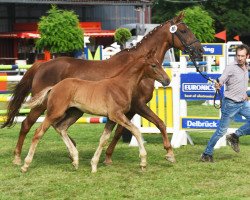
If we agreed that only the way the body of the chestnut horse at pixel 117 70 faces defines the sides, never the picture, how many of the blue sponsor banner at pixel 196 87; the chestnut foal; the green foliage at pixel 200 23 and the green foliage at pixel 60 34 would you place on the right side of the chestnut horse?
1

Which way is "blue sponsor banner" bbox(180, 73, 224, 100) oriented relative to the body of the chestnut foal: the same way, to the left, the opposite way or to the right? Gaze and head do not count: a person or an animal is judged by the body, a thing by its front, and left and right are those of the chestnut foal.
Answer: to the right

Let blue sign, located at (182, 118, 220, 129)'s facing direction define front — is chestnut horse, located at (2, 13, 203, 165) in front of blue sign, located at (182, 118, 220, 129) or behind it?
in front

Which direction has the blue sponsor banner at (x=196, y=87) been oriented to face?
toward the camera

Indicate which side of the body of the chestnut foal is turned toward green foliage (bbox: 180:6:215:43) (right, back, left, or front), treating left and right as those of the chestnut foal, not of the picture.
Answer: left

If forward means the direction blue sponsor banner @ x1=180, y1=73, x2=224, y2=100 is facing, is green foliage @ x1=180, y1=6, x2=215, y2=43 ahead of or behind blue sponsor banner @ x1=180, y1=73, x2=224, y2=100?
behind

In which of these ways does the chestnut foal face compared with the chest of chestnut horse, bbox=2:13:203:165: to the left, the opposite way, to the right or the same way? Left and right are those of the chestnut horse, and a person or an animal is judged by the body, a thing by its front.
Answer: the same way

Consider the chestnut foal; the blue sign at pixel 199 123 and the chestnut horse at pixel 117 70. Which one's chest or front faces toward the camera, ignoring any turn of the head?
the blue sign

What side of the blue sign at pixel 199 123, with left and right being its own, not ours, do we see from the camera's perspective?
front

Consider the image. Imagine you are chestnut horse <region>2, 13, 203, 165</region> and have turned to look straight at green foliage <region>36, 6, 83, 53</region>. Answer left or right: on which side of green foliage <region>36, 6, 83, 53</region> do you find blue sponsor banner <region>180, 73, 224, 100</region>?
right

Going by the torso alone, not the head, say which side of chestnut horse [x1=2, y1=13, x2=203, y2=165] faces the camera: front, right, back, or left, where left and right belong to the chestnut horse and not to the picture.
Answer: right

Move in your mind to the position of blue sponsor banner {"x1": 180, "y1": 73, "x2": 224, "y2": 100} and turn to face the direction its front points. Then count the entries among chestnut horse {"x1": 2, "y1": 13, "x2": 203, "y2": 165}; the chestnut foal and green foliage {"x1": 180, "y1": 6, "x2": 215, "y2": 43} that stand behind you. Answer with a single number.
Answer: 1

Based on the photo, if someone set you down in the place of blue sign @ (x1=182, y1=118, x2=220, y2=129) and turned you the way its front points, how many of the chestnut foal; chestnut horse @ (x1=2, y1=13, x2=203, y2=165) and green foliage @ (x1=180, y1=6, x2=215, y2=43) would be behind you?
1

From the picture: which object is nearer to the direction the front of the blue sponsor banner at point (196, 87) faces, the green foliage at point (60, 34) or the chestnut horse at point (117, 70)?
the chestnut horse

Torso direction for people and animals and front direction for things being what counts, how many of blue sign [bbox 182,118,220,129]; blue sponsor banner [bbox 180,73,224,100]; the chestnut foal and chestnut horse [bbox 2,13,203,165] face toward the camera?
2

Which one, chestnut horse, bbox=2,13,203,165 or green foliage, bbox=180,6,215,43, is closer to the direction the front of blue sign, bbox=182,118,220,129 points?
the chestnut horse

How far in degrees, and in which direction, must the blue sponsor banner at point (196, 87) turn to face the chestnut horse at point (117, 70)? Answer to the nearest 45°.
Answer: approximately 45° to its right

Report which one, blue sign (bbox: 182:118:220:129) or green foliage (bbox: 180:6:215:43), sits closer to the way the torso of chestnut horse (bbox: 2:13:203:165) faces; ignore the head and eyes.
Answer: the blue sign

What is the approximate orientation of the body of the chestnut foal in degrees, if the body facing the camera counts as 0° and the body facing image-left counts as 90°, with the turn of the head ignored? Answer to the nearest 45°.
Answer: approximately 270°

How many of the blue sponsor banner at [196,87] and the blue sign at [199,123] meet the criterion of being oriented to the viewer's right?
0
